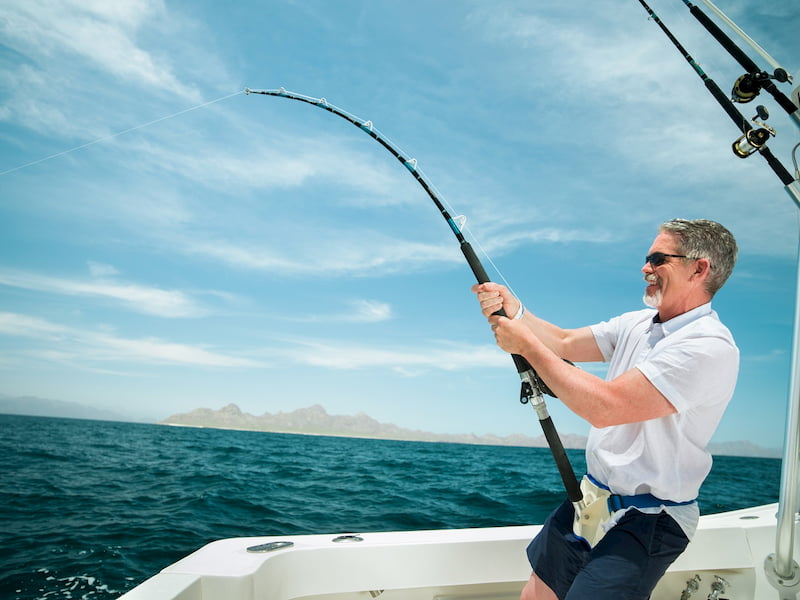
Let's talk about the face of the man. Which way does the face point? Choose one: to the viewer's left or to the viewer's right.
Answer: to the viewer's left

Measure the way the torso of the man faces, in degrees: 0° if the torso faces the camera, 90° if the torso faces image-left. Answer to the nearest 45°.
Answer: approximately 90°

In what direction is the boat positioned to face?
to the viewer's right
